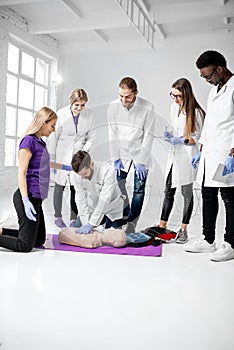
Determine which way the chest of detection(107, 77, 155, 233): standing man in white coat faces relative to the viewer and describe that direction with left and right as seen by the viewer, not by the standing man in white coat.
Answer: facing the viewer

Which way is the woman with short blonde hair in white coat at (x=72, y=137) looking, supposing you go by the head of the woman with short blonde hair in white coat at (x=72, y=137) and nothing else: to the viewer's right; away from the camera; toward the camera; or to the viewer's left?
toward the camera

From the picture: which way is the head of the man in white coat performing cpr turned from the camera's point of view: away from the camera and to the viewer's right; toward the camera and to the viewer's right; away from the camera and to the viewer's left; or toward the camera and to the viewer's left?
toward the camera and to the viewer's left

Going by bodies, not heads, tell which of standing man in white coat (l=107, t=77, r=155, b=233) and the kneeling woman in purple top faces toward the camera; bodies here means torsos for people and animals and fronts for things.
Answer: the standing man in white coat

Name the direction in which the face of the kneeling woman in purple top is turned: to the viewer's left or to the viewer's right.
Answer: to the viewer's right

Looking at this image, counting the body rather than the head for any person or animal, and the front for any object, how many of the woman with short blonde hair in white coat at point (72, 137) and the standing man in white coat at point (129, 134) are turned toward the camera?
2

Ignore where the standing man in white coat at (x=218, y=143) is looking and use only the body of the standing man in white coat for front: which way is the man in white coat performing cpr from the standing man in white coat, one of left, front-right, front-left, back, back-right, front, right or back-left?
front-right

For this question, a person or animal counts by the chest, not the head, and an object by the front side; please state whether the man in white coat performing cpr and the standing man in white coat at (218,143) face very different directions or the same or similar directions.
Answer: same or similar directions

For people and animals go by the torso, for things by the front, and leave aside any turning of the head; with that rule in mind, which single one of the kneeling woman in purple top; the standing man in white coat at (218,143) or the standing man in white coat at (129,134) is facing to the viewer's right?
the kneeling woman in purple top

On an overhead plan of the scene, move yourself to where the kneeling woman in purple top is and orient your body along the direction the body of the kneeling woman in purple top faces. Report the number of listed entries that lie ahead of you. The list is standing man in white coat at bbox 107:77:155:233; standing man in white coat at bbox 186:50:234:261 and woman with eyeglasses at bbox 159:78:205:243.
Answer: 3

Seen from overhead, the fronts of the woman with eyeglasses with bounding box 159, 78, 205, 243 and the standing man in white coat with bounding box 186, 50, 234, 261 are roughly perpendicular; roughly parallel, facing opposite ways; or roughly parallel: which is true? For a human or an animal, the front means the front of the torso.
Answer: roughly parallel

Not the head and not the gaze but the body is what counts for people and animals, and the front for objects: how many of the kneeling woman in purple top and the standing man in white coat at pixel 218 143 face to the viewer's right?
1

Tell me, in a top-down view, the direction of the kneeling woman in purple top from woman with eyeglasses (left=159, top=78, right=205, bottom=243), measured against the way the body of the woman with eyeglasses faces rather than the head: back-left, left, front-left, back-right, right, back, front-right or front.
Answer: front

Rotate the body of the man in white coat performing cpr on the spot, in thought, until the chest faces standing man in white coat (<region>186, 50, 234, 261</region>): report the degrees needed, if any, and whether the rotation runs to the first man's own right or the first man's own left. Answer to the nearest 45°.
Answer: approximately 135° to the first man's own left

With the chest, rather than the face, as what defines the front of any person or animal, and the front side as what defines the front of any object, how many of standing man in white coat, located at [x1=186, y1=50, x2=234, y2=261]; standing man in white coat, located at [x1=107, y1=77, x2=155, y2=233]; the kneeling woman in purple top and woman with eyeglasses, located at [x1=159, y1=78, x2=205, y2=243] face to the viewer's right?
1

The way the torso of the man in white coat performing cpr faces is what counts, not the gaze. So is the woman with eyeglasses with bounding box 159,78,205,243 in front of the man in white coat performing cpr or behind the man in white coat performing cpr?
behind
